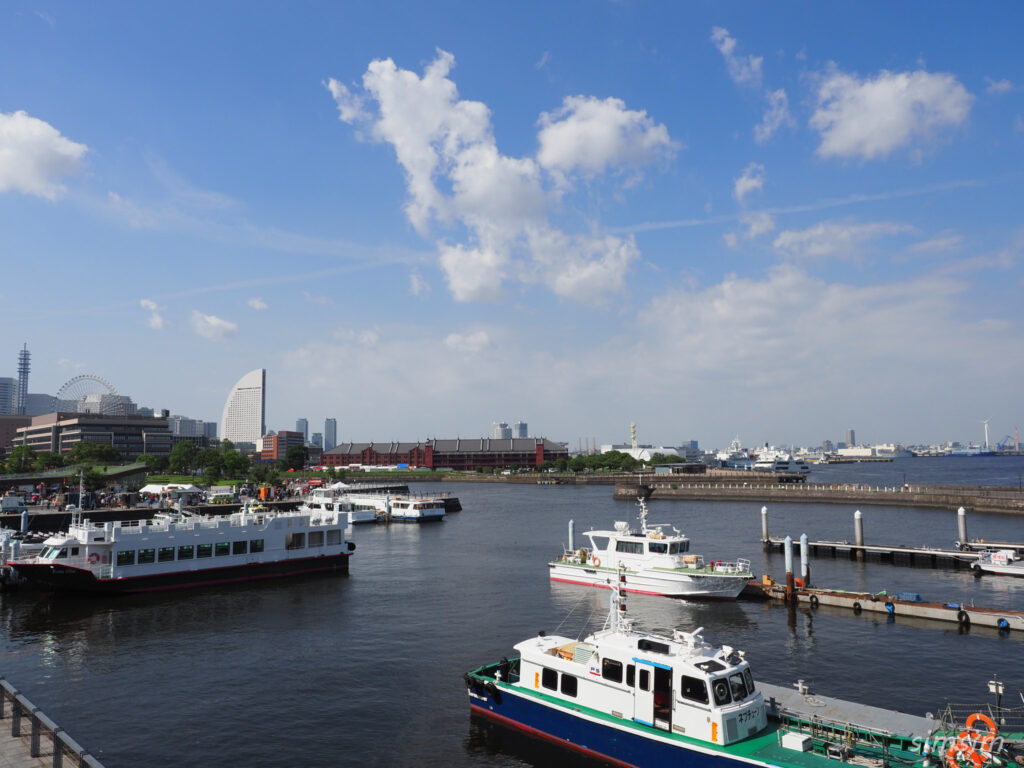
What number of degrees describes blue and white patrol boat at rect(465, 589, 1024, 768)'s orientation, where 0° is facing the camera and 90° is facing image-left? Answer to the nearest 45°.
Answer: approximately 315°
